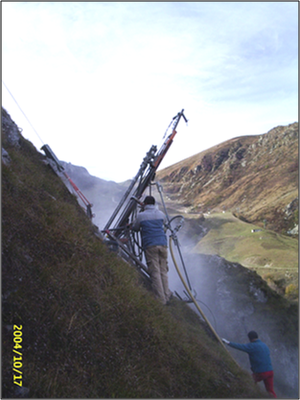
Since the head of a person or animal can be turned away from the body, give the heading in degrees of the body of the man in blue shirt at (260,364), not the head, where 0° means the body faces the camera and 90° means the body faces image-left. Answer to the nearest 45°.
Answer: approximately 135°
